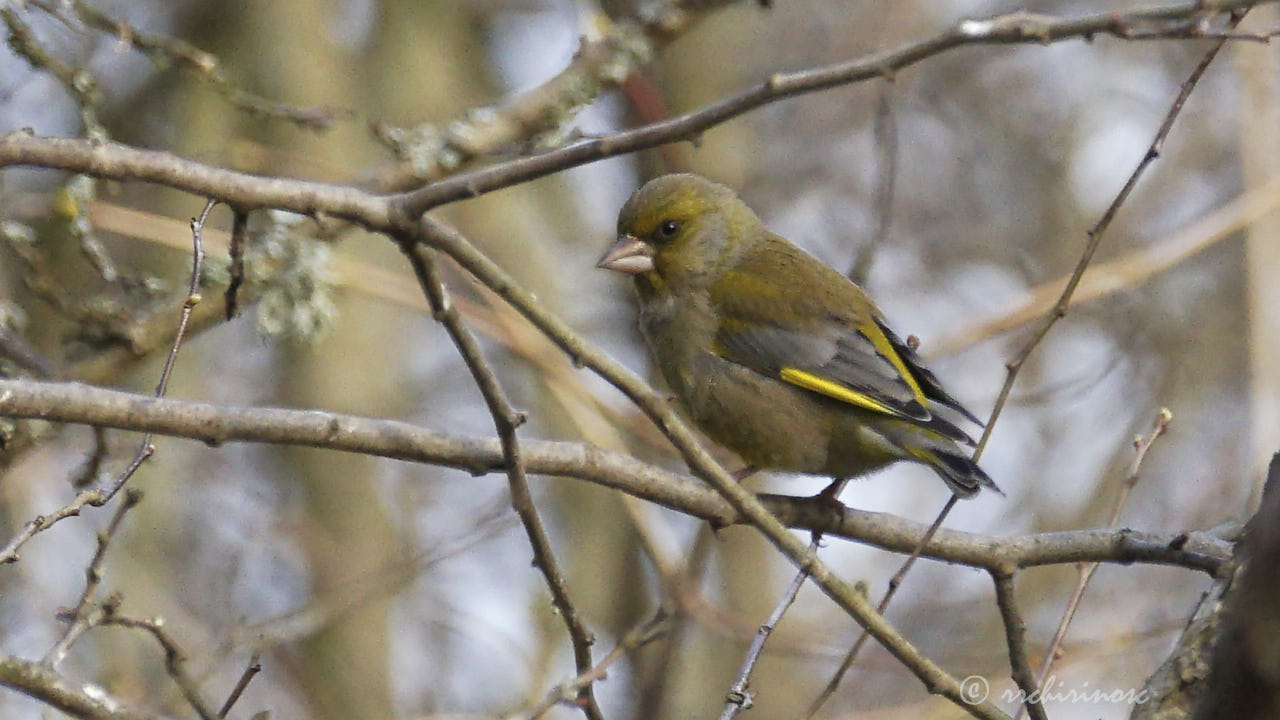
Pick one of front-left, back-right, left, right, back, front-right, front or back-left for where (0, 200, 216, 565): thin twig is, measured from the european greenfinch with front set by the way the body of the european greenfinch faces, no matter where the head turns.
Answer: front-left

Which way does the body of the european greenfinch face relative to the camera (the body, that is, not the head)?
to the viewer's left
